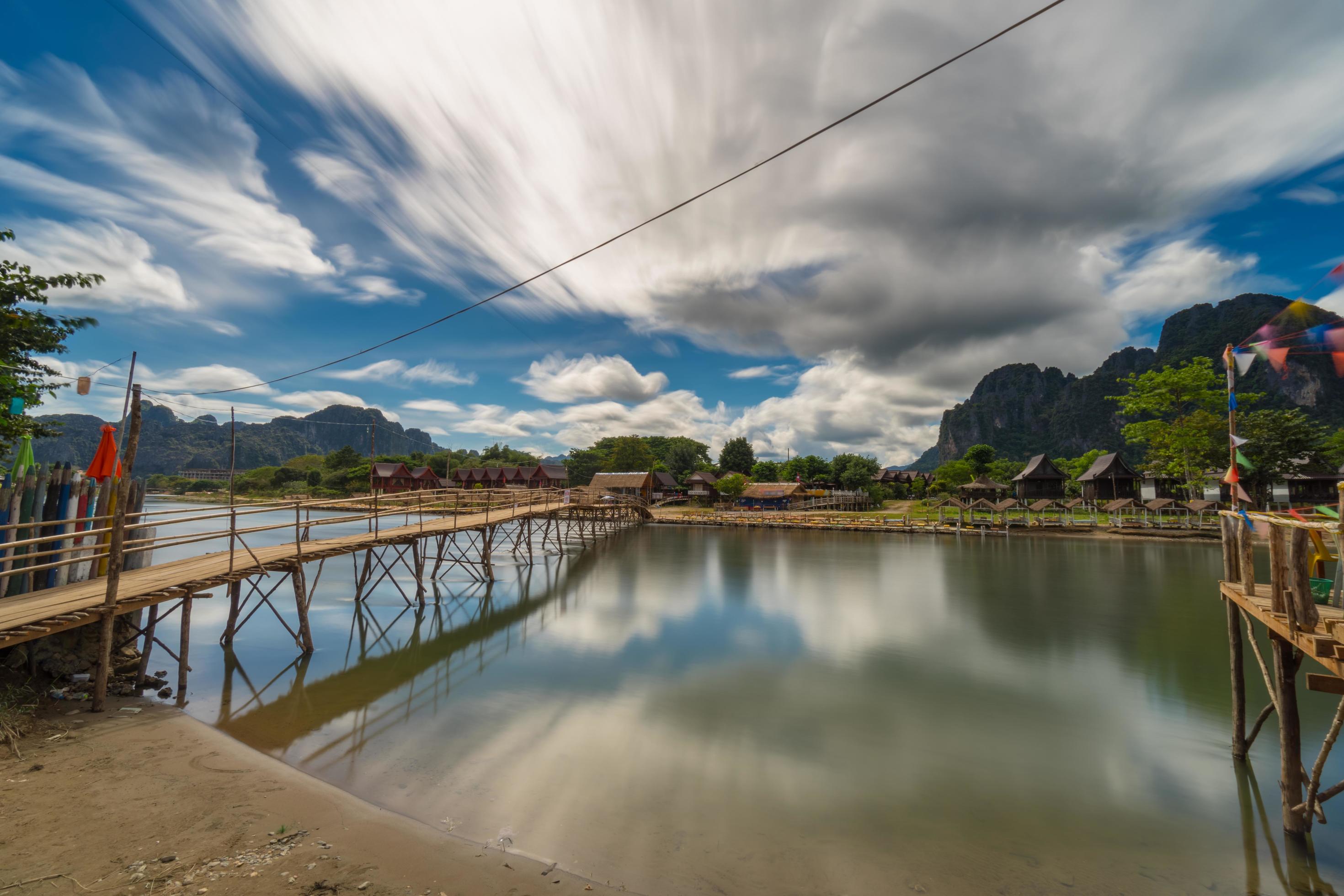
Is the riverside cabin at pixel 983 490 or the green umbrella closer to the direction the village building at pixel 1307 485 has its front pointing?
the green umbrella

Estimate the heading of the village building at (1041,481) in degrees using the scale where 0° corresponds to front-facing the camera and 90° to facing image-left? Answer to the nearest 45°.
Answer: approximately 0°

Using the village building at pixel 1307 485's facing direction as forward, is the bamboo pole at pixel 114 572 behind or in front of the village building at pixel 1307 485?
in front

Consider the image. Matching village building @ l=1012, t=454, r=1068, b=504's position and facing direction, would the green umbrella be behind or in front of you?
in front

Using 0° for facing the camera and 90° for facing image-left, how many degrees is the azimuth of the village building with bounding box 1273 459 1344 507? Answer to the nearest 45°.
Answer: approximately 0°

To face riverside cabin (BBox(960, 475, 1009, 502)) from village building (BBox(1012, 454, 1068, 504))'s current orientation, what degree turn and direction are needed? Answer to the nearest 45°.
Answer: approximately 45° to its right

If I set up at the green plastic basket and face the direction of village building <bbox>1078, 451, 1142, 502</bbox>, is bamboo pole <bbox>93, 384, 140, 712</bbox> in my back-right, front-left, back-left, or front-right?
back-left

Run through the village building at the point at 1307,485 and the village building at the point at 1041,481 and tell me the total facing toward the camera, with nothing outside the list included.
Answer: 2
